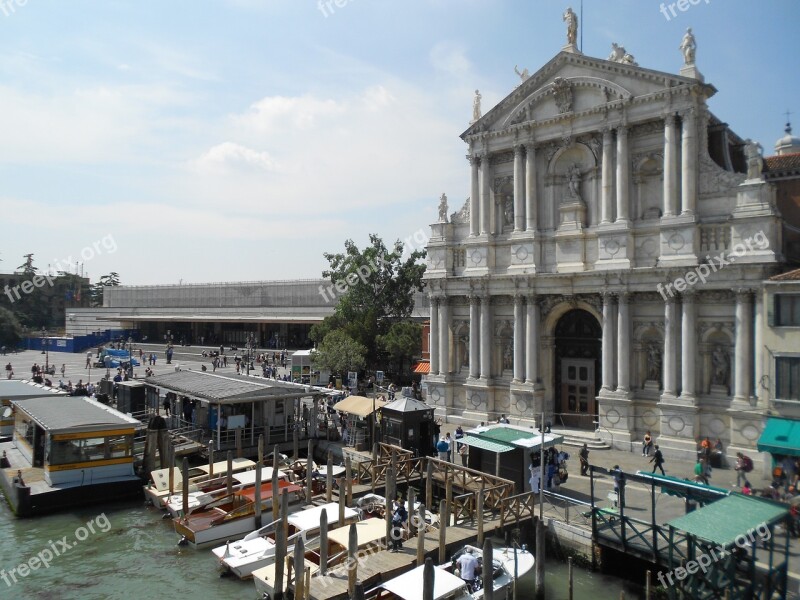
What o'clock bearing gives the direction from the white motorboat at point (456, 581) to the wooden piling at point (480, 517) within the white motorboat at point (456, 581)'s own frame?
The wooden piling is roughly at 11 o'clock from the white motorboat.

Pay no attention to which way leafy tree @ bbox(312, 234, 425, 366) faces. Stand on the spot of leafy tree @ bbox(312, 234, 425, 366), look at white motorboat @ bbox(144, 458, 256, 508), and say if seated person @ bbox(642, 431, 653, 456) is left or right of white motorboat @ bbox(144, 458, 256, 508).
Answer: left

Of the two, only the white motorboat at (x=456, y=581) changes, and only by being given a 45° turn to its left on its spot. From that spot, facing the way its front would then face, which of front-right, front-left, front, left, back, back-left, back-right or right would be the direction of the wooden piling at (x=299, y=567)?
left

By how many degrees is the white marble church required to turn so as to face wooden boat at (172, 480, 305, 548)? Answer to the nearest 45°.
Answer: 0° — it already faces it

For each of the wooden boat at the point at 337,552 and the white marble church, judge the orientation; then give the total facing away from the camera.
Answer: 0

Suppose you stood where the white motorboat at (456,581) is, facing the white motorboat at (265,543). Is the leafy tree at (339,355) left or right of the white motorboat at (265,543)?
right

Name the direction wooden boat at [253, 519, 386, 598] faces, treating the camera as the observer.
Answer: facing the viewer and to the left of the viewer

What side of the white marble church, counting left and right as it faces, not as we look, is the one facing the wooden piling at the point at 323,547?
front

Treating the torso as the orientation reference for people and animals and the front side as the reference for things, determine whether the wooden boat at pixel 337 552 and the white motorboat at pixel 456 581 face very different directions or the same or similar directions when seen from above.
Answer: very different directions

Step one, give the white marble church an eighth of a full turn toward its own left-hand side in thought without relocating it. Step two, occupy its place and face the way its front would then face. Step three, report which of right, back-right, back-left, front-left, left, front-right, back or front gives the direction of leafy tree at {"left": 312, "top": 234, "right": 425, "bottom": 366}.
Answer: back-right

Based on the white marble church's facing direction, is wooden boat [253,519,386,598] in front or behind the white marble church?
in front

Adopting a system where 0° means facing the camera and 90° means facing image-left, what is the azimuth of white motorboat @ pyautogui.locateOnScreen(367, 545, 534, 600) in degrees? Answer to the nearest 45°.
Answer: approximately 225°

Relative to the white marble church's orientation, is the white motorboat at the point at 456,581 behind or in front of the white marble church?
in front

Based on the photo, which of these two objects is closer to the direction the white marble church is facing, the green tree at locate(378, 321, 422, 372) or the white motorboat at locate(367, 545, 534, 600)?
the white motorboat

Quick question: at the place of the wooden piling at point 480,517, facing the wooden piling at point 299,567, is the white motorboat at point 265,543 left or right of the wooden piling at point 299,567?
right

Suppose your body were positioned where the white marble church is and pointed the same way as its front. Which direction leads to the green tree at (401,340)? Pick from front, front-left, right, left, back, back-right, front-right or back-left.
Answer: right
